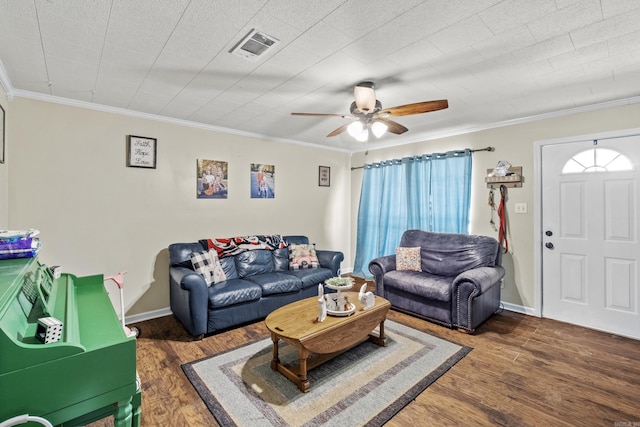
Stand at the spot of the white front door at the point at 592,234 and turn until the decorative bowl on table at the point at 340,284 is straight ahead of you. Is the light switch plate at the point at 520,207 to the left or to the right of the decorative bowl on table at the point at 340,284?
right

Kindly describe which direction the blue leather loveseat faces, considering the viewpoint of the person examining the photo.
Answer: facing the viewer and to the left of the viewer

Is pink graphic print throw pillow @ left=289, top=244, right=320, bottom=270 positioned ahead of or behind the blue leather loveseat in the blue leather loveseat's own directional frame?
ahead

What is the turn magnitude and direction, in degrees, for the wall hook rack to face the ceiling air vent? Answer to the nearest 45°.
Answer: approximately 45° to its right

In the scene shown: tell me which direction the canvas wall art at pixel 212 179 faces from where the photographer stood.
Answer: facing the viewer and to the right of the viewer

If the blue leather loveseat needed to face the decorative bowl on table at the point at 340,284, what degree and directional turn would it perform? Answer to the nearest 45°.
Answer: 0° — it already faces it

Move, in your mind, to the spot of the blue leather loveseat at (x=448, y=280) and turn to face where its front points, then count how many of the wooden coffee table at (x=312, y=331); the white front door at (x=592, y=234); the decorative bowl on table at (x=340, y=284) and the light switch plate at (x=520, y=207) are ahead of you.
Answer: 2

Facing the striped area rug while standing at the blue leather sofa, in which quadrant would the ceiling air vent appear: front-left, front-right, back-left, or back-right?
front-right

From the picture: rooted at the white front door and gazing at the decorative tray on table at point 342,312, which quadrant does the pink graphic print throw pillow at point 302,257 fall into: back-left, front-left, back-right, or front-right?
front-right

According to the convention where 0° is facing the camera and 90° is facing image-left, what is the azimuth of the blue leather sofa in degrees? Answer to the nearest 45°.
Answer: approximately 315°

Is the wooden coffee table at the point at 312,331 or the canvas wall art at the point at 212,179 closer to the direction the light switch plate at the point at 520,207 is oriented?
the wooden coffee table

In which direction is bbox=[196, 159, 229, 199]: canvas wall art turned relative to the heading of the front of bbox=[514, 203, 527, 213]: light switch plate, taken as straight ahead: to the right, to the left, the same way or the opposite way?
to the left

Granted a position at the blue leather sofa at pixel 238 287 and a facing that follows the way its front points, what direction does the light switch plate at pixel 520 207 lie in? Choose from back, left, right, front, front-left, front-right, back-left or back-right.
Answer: front-left

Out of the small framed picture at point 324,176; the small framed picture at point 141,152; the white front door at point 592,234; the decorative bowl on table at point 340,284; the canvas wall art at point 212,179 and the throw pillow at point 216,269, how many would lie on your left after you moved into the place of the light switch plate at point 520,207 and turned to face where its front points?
1

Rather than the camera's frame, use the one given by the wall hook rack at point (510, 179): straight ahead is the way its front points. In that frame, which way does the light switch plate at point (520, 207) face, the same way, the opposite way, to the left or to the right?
the same way
